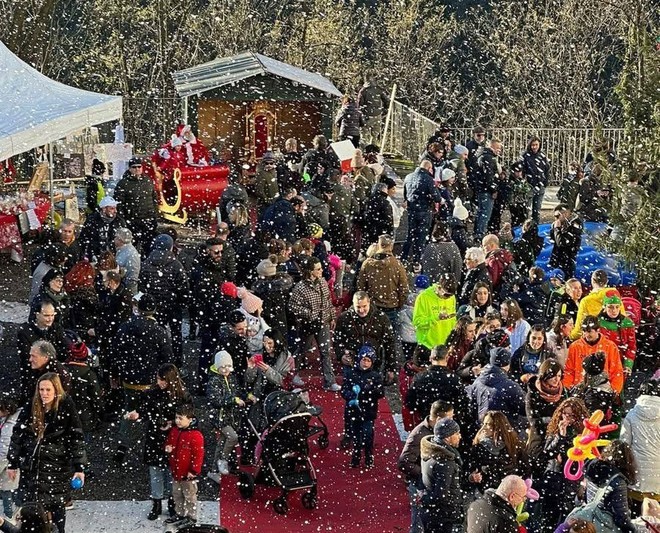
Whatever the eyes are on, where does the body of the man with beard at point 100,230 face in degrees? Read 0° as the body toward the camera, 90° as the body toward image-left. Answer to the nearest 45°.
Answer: approximately 315°

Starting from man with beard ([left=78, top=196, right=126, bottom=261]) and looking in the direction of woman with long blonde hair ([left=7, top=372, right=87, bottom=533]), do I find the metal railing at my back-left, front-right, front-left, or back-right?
back-left

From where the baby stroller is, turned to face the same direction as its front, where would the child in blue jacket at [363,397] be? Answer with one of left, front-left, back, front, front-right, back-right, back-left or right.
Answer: left

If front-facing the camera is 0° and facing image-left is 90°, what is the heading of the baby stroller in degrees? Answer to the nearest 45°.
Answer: approximately 315°

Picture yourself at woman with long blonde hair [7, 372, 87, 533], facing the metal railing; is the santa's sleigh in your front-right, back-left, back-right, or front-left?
front-left

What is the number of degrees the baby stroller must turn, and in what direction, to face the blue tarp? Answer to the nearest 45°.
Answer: approximately 90° to its left

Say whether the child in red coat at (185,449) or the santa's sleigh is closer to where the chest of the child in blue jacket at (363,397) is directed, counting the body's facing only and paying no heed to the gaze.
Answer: the child in red coat

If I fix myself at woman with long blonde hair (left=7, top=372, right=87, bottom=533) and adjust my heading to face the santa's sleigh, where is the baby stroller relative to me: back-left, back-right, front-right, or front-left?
front-right

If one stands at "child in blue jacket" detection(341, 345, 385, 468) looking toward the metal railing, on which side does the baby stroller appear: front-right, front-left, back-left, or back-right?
back-left

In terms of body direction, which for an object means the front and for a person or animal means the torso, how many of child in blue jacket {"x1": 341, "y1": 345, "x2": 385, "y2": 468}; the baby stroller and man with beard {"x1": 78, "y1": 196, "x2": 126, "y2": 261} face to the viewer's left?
0

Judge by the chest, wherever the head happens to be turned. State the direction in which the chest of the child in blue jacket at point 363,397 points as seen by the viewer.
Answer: toward the camera

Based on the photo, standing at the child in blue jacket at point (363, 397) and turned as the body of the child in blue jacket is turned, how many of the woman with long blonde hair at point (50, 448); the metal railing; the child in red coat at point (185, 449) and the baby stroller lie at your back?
1
